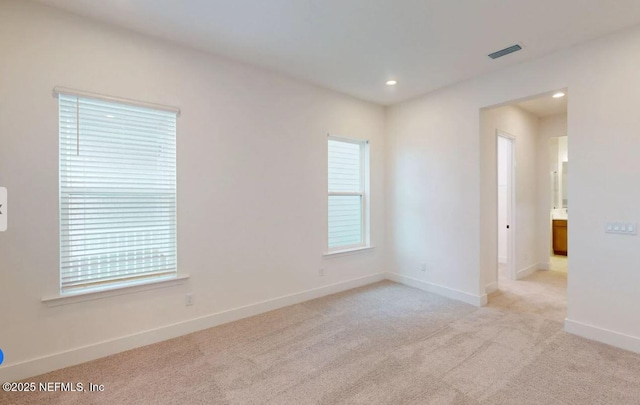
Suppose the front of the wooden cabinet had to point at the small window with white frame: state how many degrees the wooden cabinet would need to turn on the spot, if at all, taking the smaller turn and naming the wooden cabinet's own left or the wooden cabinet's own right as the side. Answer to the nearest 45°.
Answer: approximately 45° to the wooden cabinet's own right

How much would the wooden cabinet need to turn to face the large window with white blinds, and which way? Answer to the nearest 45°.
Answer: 0° — it already faces it

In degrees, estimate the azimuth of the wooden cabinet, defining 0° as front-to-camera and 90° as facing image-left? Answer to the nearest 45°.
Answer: approximately 0°
